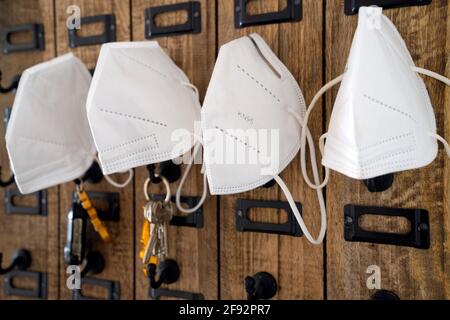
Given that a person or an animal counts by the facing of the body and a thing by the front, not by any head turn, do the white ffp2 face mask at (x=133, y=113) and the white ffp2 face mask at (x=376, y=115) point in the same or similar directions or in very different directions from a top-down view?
same or similar directions

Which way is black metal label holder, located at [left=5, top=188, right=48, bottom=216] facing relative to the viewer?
toward the camera

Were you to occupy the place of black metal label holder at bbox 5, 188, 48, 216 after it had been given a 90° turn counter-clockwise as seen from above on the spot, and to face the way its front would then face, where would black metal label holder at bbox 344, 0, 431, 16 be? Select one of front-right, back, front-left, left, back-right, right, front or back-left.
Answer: front-right
